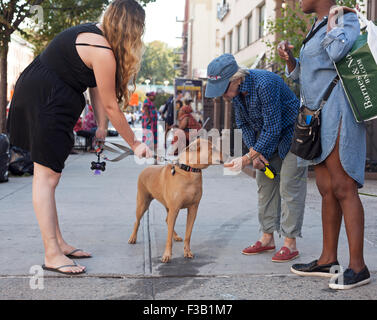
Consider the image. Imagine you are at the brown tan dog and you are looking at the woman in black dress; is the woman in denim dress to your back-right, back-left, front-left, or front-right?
back-left

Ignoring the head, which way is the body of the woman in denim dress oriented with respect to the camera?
to the viewer's left

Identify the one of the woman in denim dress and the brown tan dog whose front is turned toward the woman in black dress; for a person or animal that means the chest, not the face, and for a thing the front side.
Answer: the woman in denim dress

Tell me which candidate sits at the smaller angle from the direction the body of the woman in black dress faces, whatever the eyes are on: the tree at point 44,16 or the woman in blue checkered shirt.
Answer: the woman in blue checkered shirt

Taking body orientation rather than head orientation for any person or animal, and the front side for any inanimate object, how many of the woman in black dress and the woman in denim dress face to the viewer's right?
1

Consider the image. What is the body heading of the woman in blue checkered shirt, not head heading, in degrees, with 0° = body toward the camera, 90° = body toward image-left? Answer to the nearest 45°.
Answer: approximately 45°

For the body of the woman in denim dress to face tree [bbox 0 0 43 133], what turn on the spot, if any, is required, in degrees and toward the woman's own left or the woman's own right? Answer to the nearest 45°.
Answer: approximately 45° to the woman's own right

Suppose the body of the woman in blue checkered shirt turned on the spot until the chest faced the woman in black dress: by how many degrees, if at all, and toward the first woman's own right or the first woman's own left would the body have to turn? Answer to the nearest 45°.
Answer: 0° — they already face them

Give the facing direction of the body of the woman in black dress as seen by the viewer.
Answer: to the viewer's right
